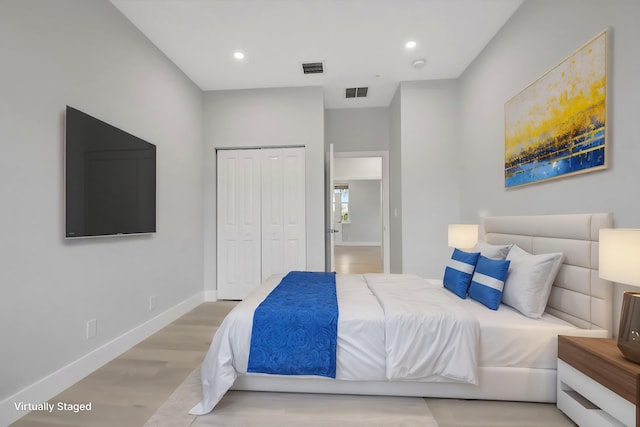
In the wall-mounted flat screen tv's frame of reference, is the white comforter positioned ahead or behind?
ahead

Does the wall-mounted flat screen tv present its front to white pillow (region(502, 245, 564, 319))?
yes

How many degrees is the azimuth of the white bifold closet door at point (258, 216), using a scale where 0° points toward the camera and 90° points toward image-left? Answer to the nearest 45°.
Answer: approximately 0°

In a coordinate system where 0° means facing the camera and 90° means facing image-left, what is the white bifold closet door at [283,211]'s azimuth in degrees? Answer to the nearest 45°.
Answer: approximately 0°

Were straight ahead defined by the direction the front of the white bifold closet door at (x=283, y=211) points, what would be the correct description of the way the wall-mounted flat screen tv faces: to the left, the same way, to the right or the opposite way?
to the left

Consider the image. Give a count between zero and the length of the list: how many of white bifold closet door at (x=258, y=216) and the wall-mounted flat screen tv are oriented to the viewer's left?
0

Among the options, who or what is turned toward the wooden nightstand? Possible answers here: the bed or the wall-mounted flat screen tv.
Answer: the wall-mounted flat screen tv

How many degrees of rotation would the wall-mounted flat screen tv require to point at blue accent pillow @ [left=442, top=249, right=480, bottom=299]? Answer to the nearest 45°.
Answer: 0° — it already faces it

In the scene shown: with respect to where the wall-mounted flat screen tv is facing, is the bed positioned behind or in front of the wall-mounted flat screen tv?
in front

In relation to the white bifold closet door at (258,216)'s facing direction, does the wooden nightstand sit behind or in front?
in front

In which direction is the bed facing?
to the viewer's left

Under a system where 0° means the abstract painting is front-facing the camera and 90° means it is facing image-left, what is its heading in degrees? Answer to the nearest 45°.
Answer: approximately 45°
